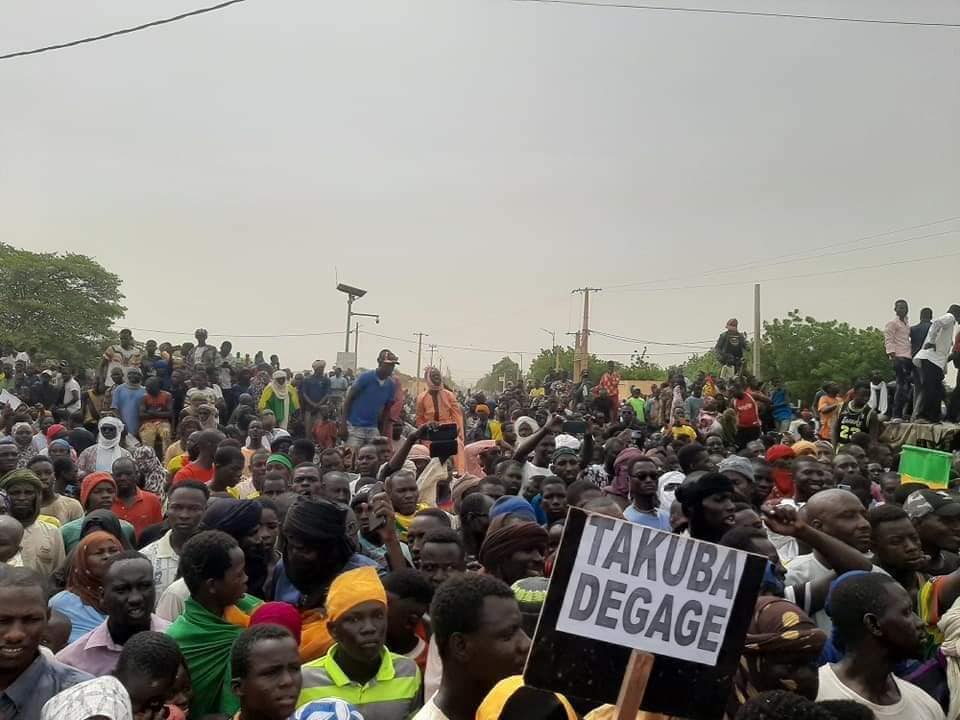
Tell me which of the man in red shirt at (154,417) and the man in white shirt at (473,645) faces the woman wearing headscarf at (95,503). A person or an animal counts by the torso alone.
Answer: the man in red shirt

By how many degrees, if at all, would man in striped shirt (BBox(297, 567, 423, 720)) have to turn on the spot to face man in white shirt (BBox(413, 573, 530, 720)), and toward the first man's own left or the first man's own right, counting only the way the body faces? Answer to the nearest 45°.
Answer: approximately 45° to the first man's own left

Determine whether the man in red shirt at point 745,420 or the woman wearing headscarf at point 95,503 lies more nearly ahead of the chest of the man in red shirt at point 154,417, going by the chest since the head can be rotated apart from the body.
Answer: the woman wearing headscarf

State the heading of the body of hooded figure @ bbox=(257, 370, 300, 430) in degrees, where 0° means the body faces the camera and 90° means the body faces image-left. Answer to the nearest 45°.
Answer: approximately 0°

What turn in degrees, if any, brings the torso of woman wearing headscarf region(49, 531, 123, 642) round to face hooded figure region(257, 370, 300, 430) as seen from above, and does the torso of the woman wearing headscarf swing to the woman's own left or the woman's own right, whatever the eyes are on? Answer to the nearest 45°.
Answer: approximately 135° to the woman's own left

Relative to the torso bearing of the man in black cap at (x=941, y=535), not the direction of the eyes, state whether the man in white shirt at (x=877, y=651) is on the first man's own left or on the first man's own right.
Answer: on the first man's own right

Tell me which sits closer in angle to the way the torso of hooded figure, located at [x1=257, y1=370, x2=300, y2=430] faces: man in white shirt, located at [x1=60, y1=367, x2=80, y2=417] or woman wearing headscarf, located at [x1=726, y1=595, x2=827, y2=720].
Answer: the woman wearing headscarf

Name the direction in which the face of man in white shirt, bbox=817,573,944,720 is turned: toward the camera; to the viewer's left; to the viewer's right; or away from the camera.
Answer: to the viewer's right

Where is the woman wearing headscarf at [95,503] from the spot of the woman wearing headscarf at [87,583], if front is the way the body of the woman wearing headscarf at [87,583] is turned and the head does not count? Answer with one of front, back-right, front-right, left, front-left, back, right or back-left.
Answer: back-left
